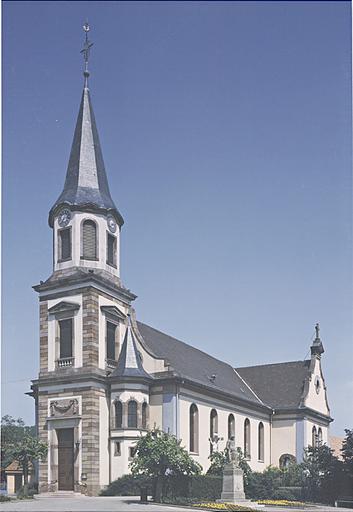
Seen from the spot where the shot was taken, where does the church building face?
facing the viewer and to the left of the viewer

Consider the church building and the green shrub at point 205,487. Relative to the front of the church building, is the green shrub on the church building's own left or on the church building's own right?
on the church building's own left

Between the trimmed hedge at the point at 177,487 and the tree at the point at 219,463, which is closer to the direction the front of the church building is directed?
the trimmed hedge

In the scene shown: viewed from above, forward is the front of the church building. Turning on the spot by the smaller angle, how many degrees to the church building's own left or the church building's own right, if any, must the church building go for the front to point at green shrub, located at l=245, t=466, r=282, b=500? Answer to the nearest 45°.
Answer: approximately 135° to the church building's own left

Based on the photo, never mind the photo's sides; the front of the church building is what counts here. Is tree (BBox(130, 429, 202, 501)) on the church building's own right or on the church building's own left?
on the church building's own left
